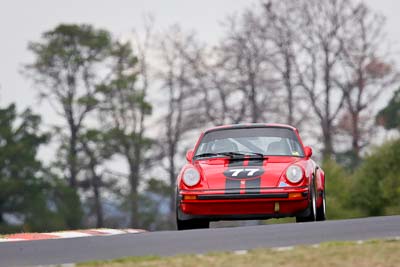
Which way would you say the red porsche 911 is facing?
toward the camera
